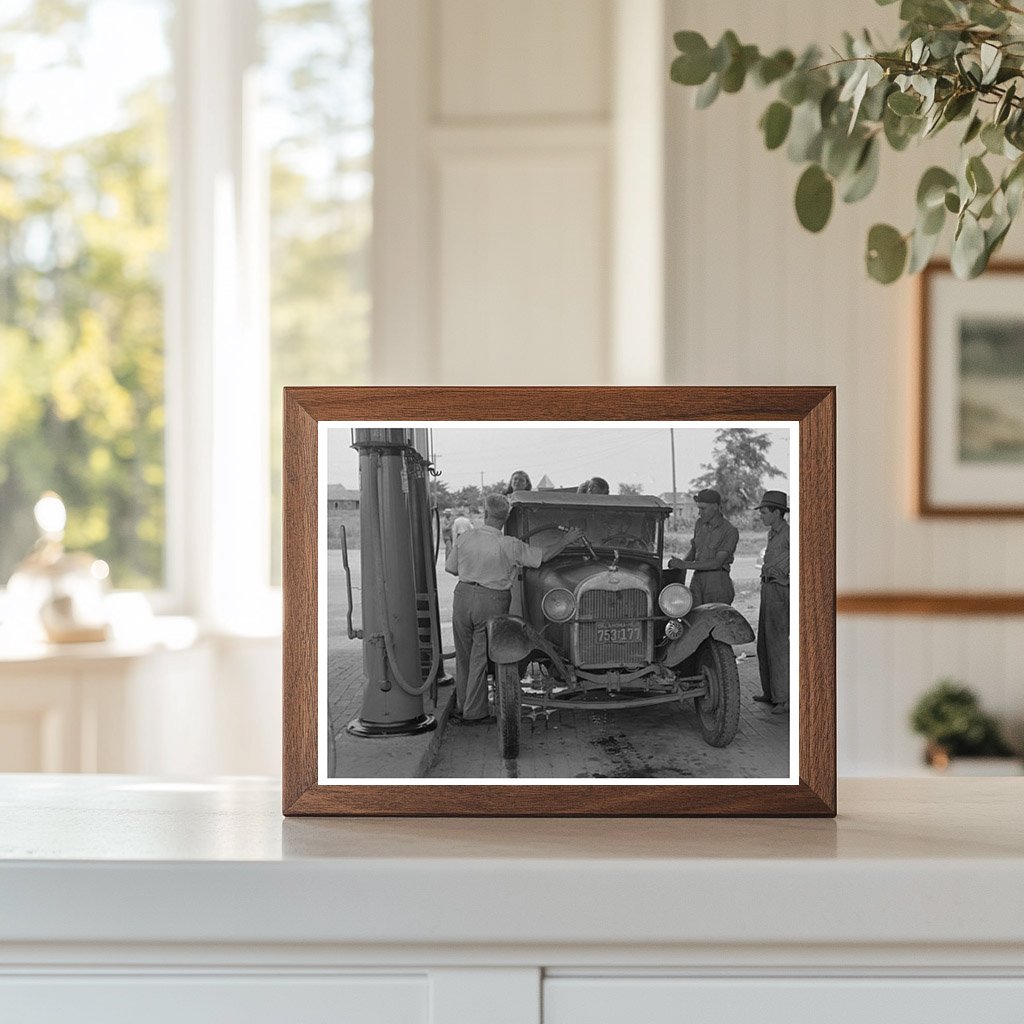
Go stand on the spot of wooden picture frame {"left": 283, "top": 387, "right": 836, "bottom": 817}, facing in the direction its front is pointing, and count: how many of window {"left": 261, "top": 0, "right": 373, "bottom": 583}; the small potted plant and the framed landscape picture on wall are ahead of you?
0

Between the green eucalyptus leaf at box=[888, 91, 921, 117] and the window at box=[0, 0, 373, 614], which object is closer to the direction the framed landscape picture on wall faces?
the green eucalyptus leaf

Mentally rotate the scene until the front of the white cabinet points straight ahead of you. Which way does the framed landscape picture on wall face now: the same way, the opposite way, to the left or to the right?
the same way

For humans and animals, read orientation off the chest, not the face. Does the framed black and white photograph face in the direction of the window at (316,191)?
no

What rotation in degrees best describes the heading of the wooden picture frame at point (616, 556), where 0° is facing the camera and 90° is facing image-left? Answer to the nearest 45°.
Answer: approximately 0°

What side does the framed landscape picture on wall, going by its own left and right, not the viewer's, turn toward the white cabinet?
front

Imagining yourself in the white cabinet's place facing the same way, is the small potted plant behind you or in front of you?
behind

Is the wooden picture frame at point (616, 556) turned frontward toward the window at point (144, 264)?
no

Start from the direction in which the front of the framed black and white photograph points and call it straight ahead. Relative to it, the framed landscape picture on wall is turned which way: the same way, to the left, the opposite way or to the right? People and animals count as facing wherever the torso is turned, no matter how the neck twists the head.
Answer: the same way

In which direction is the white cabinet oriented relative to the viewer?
toward the camera

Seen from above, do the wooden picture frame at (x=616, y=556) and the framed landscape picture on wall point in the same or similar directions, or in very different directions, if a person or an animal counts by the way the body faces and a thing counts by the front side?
same or similar directions

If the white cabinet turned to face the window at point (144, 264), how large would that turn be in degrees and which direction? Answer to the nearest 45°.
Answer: approximately 180°

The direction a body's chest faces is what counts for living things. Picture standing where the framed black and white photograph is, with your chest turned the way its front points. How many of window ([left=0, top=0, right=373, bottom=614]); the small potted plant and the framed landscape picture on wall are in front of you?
0

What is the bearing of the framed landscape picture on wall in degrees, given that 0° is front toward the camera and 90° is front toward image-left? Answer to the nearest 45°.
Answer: approximately 0°

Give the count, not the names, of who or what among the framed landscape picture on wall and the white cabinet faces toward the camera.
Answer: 2
